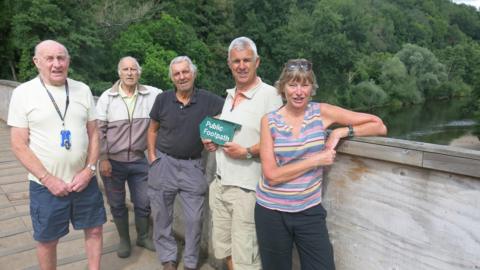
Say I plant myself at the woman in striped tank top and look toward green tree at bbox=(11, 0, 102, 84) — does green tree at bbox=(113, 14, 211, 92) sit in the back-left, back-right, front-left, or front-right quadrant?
front-right

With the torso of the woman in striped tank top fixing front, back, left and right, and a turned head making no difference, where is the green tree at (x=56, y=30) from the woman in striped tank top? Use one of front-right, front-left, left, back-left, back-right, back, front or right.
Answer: back-right

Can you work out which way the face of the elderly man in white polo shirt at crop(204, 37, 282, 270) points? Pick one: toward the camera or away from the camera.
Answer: toward the camera

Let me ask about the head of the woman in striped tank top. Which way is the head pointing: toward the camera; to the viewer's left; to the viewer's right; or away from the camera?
toward the camera

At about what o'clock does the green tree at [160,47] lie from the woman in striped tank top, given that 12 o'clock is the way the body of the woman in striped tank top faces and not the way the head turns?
The green tree is roughly at 5 o'clock from the woman in striped tank top.

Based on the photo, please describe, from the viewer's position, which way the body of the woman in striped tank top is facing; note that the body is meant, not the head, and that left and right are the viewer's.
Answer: facing the viewer

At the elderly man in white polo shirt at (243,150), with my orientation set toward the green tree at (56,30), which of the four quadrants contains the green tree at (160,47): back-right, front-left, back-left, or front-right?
front-right

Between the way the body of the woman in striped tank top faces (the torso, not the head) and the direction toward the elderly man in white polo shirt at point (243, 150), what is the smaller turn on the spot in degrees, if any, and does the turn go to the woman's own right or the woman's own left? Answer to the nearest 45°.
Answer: approximately 135° to the woman's own right
